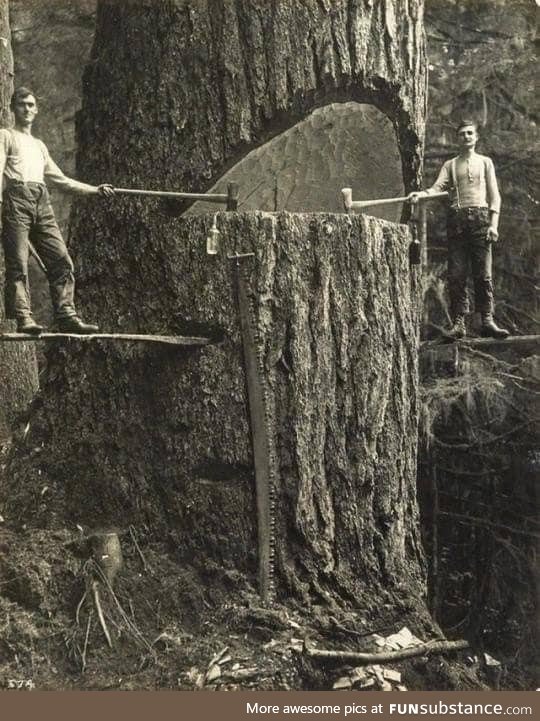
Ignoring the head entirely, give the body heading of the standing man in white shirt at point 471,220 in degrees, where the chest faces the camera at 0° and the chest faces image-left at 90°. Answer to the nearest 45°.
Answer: approximately 0°

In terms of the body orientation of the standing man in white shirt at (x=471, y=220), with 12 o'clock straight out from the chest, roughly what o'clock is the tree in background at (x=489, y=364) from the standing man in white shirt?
The tree in background is roughly at 6 o'clock from the standing man in white shirt.

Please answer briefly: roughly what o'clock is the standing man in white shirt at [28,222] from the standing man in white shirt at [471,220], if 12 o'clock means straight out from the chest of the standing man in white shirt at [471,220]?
the standing man in white shirt at [28,222] is roughly at 2 o'clock from the standing man in white shirt at [471,220].

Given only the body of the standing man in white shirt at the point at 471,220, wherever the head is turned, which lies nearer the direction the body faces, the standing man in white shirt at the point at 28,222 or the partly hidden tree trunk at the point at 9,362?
the standing man in white shirt

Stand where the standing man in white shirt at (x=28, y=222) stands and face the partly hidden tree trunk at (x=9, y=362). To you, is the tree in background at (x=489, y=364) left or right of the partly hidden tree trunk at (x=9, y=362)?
right

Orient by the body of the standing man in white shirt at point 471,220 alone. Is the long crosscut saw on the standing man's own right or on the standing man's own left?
on the standing man's own right

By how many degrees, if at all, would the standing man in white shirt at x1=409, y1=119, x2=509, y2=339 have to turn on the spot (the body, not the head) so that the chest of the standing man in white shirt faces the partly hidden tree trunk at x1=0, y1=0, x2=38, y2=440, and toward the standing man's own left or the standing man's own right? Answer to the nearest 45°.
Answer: approximately 90° to the standing man's own right
